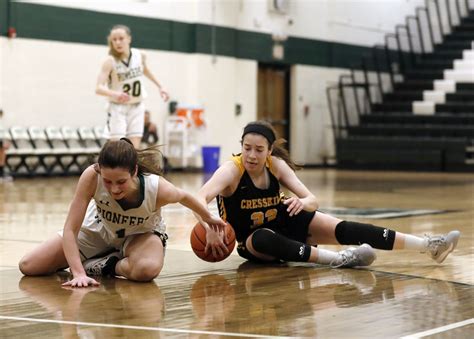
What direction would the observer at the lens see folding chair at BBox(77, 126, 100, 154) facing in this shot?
facing the viewer and to the right of the viewer

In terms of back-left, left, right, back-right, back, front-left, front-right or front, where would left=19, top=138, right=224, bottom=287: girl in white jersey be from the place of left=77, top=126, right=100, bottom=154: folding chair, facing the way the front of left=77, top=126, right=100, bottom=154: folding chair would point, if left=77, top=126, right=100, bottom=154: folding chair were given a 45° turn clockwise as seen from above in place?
front

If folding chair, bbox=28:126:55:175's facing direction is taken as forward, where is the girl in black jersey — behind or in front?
in front

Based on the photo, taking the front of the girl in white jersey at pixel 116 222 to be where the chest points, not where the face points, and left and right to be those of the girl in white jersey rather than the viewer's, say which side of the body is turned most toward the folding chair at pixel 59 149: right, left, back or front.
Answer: back

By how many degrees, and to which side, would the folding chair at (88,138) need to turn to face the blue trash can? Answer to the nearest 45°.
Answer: approximately 90° to its left

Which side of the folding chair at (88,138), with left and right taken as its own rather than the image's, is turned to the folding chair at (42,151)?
right

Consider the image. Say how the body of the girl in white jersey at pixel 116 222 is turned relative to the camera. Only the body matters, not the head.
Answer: toward the camera

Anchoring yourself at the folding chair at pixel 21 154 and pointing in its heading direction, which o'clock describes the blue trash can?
The blue trash can is roughly at 8 o'clock from the folding chair.

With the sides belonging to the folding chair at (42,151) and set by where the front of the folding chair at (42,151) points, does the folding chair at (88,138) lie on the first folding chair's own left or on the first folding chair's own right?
on the first folding chair's own left

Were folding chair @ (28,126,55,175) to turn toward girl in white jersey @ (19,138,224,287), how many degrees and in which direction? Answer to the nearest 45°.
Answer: approximately 45° to its right

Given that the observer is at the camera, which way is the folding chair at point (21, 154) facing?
facing the viewer
